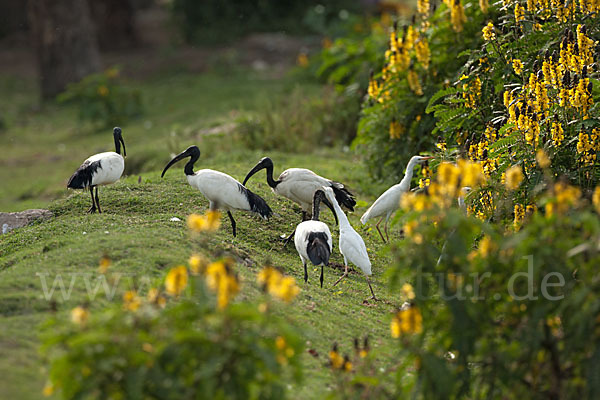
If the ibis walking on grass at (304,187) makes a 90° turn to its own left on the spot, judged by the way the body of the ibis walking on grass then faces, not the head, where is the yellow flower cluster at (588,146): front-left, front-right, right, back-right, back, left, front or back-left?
front-left

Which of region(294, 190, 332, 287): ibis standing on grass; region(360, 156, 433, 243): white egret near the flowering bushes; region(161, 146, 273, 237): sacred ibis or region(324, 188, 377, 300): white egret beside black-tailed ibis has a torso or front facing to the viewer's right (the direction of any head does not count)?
the white egret near the flowering bushes

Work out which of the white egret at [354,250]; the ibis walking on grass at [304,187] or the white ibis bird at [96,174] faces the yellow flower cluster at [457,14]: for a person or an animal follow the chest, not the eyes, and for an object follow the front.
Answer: the white ibis bird

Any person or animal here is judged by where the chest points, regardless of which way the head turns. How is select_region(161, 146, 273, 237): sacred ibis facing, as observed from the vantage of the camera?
facing to the left of the viewer

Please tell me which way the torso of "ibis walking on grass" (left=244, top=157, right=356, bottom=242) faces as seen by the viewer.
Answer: to the viewer's left

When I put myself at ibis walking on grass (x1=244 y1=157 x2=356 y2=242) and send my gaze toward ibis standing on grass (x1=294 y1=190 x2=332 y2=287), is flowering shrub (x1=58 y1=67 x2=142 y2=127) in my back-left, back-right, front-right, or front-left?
back-right

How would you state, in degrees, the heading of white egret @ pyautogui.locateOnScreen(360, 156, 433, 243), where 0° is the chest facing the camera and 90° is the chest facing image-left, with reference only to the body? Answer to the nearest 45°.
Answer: approximately 270°

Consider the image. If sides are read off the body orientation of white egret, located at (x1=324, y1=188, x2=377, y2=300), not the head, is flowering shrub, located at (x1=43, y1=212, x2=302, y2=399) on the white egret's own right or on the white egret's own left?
on the white egret's own left

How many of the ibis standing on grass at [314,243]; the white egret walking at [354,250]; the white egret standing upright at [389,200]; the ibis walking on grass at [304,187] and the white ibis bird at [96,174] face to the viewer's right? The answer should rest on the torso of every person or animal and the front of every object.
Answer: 2

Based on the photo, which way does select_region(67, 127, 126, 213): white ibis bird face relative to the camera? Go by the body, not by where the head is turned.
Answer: to the viewer's right

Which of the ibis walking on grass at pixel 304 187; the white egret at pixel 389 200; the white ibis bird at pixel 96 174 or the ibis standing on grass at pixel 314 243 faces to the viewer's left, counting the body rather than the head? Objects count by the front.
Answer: the ibis walking on grass

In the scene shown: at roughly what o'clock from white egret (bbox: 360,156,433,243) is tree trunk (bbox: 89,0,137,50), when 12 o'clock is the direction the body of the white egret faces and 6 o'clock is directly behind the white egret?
The tree trunk is roughly at 8 o'clock from the white egret.

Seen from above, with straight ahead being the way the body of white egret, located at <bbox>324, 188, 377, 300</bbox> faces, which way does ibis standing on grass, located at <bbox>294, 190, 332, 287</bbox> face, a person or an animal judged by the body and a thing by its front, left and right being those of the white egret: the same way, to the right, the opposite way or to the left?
to the right

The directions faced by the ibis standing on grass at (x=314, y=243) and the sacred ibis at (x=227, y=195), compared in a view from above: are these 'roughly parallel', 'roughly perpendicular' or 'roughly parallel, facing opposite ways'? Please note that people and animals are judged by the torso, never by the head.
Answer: roughly perpendicular

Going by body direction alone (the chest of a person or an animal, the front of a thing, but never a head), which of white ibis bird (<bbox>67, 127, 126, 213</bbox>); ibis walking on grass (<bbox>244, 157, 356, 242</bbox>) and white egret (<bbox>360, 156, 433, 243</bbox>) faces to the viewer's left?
the ibis walking on grass

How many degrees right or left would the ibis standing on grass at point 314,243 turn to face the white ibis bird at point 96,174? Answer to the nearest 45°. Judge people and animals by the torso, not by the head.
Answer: approximately 45° to its left

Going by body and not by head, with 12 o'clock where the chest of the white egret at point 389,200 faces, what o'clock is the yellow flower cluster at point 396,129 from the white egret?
The yellow flower cluster is roughly at 9 o'clock from the white egret.
